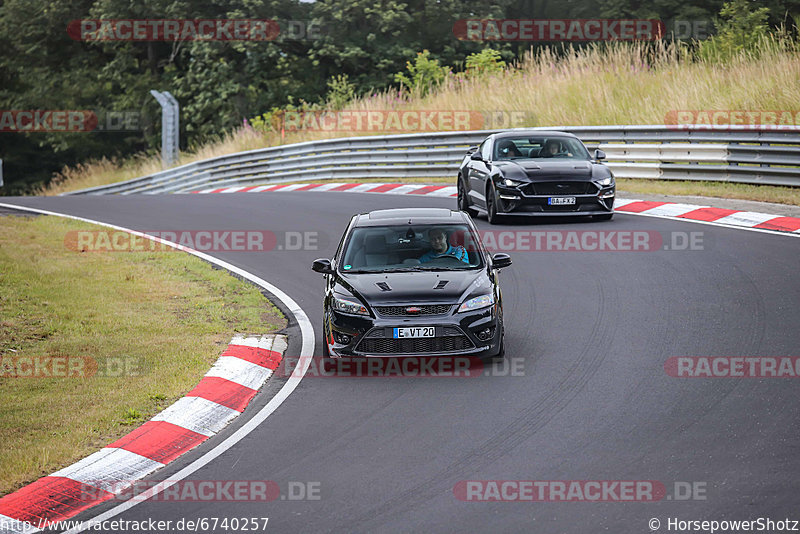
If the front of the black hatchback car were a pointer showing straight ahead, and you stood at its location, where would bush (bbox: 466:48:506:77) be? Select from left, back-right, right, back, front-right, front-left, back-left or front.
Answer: back

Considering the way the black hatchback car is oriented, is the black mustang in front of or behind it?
behind

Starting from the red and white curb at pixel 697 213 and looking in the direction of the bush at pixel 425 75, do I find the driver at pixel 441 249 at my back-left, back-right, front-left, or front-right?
back-left

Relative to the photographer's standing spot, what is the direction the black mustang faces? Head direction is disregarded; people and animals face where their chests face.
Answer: facing the viewer and to the right of the viewer

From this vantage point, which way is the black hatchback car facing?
toward the camera

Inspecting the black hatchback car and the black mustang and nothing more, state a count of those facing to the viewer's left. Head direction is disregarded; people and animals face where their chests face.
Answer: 0

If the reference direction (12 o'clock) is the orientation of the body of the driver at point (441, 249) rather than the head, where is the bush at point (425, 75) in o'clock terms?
The bush is roughly at 6 o'clock from the driver.

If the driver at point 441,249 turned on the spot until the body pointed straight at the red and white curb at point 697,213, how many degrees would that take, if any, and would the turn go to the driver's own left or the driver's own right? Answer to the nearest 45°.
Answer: approximately 135° to the driver's own left

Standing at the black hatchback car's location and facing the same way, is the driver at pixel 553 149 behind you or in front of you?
behind

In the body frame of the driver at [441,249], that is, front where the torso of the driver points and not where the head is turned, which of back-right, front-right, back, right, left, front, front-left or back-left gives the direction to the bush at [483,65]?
back

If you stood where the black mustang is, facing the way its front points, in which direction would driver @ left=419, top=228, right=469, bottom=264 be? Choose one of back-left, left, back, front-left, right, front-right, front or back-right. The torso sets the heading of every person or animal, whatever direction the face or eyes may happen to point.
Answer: front-right

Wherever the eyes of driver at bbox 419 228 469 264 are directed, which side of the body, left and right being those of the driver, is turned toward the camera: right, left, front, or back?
front

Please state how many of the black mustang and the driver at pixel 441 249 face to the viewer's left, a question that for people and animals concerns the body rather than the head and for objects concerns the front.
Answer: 0

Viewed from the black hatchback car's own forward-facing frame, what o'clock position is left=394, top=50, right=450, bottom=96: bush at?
The bush is roughly at 6 o'clock from the black hatchback car.

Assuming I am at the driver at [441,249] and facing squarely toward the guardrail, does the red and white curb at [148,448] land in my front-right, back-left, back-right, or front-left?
back-left

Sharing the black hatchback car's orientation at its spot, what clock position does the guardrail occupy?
The guardrail is roughly at 6 o'clock from the black hatchback car.
